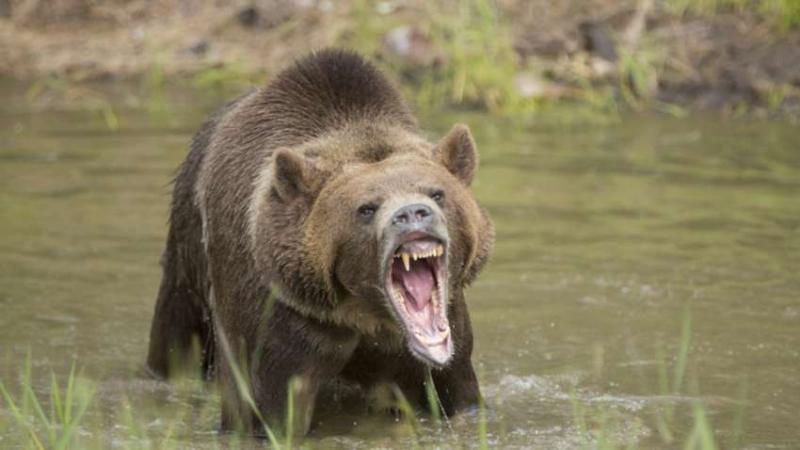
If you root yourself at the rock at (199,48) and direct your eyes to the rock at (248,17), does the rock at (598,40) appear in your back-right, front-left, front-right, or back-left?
front-right

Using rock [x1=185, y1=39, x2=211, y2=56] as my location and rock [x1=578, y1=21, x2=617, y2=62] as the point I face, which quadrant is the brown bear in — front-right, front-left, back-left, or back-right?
front-right

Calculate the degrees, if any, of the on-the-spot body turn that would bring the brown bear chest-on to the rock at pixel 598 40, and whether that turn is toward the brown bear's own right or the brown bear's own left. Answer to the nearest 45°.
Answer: approximately 135° to the brown bear's own left

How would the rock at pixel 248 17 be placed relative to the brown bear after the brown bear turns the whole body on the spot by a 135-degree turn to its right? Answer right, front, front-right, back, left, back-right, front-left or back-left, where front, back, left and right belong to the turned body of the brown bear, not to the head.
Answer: right

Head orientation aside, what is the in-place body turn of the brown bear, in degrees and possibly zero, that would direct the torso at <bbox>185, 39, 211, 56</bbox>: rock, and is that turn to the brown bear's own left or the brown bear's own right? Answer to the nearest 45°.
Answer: approximately 135° to the brown bear's own left

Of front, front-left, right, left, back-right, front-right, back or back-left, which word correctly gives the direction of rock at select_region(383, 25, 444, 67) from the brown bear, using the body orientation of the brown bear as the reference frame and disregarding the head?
back-left
